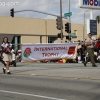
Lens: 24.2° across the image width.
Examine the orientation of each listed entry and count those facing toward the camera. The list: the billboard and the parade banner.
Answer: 2

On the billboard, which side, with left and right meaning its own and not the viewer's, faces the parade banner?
front

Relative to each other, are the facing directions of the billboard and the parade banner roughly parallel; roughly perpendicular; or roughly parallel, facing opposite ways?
roughly parallel

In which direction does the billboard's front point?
toward the camera

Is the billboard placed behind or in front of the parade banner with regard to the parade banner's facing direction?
behind

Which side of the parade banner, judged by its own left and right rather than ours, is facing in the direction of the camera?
front
